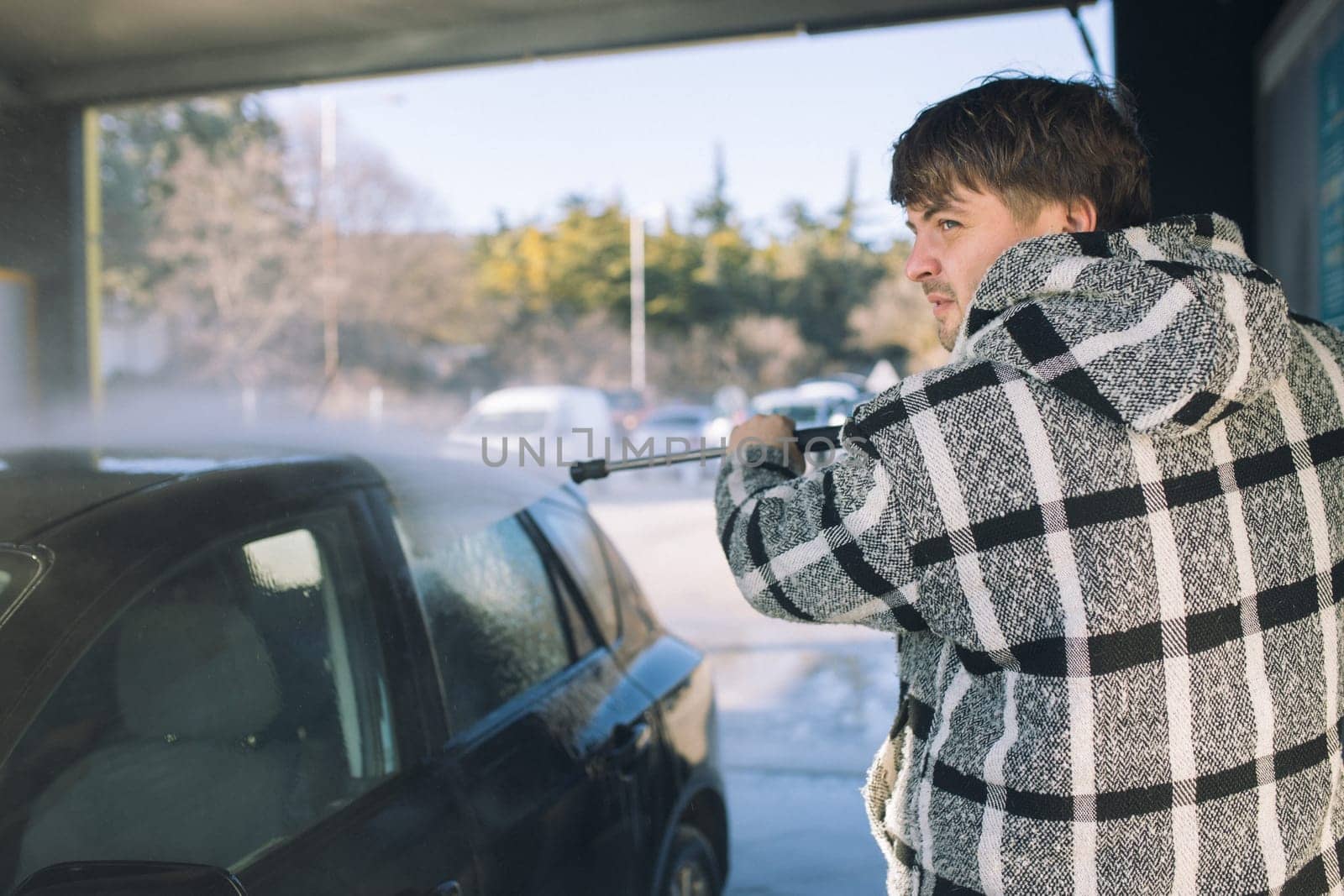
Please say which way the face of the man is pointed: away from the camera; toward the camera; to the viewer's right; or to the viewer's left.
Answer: to the viewer's left

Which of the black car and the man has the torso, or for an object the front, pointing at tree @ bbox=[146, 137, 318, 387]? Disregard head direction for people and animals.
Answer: the man

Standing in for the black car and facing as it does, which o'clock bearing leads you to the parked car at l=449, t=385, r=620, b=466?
The parked car is roughly at 5 o'clock from the black car.

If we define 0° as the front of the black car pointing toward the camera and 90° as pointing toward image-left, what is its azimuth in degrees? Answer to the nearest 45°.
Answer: approximately 45°

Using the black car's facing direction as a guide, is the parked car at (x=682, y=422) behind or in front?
behind

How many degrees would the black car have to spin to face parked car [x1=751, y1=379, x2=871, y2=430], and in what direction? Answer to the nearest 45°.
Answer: approximately 180°

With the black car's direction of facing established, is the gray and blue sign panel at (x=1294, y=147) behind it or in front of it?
behind

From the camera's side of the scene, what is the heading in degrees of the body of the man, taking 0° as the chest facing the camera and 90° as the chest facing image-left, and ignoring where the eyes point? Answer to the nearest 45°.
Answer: approximately 135°
